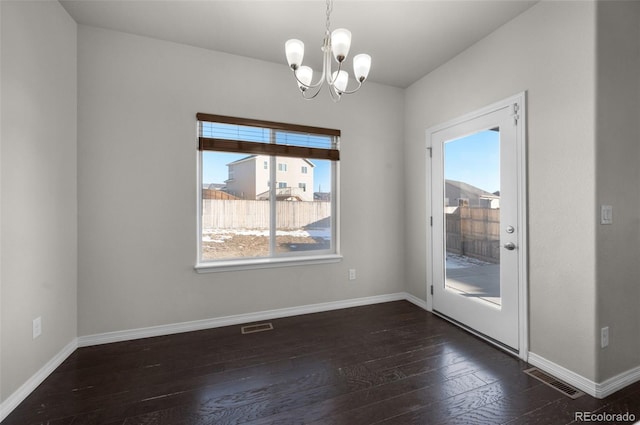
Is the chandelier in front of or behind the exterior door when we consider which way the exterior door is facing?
in front

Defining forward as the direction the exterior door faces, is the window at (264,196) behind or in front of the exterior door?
in front

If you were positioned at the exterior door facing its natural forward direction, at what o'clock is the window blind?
The window blind is roughly at 1 o'clock from the exterior door.
